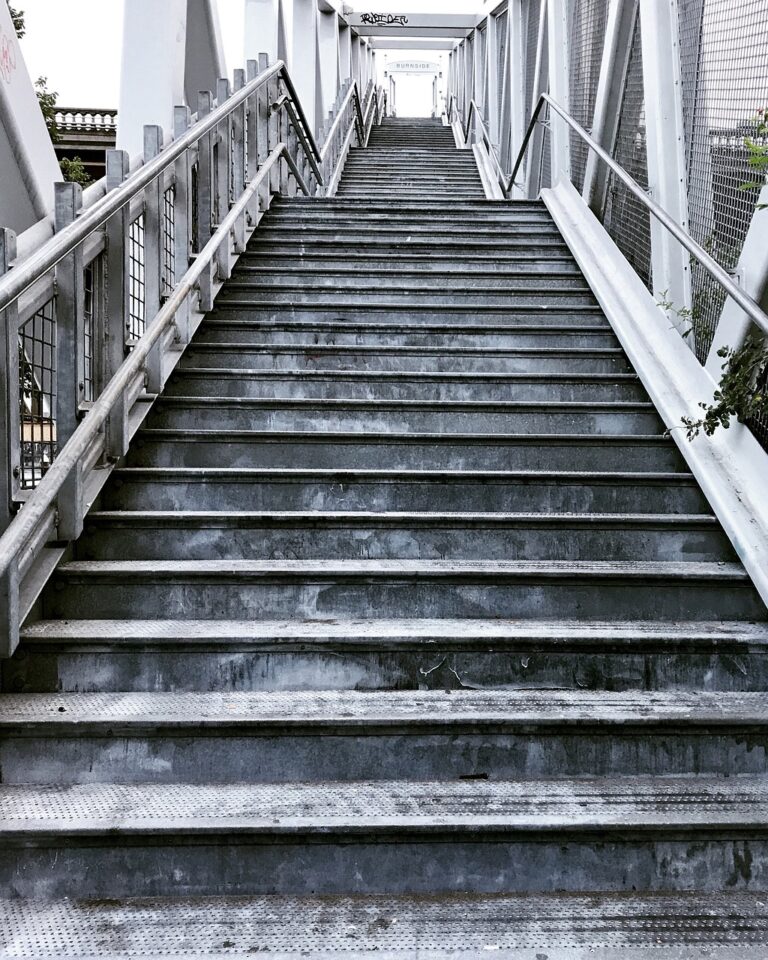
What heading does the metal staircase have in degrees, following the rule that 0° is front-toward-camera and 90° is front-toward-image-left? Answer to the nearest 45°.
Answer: approximately 0°
